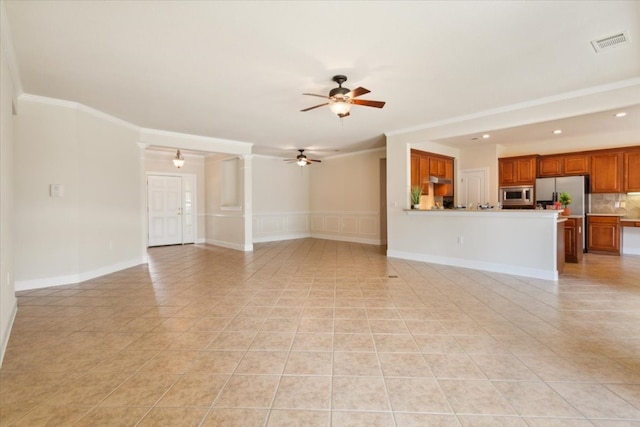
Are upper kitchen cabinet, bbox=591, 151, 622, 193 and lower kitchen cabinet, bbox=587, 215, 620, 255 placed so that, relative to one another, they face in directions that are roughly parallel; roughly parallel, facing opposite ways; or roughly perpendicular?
roughly parallel

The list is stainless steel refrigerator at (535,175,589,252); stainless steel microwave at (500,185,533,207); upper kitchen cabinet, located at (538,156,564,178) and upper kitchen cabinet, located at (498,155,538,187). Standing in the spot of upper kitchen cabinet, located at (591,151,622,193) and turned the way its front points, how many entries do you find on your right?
4

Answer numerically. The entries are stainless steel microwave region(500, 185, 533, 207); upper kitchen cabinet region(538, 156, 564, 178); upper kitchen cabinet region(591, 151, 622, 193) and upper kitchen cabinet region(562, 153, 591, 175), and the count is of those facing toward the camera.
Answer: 4

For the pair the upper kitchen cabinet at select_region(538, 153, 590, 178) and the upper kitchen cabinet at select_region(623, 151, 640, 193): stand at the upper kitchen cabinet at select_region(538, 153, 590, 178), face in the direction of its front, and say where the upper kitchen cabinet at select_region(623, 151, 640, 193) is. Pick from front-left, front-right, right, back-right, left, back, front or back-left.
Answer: left

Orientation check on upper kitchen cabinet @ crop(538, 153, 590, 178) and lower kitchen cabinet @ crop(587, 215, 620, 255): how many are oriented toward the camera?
2

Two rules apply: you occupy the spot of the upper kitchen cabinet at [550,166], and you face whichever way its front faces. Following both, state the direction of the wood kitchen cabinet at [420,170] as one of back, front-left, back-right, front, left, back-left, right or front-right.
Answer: front-right

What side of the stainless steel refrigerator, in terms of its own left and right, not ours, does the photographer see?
front

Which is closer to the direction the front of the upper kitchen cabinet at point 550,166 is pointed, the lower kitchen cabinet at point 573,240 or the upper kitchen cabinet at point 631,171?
the lower kitchen cabinet

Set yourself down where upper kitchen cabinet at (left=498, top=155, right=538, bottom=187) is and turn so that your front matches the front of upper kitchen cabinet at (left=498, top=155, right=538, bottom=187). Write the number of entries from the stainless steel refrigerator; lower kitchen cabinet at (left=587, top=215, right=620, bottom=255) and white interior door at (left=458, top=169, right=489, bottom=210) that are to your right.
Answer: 1

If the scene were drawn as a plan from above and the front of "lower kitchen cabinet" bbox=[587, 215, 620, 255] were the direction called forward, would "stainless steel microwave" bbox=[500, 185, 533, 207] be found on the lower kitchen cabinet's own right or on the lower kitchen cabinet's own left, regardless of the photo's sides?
on the lower kitchen cabinet's own right

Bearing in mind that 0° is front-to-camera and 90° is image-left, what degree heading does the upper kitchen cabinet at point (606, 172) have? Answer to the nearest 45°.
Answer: approximately 0°

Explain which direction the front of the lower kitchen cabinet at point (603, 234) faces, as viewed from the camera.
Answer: facing the viewer

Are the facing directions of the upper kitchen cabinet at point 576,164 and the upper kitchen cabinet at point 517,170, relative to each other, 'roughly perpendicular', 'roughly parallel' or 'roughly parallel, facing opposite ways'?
roughly parallel

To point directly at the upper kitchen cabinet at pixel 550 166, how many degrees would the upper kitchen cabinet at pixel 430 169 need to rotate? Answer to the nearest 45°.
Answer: approximately 45° to its left

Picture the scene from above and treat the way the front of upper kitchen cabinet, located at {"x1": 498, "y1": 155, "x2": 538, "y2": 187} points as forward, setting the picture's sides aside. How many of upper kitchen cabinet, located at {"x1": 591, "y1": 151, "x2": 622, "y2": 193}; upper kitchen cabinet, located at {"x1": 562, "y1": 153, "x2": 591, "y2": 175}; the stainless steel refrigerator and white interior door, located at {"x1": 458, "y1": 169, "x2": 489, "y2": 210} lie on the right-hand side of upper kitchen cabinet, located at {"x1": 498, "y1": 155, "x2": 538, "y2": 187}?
1
